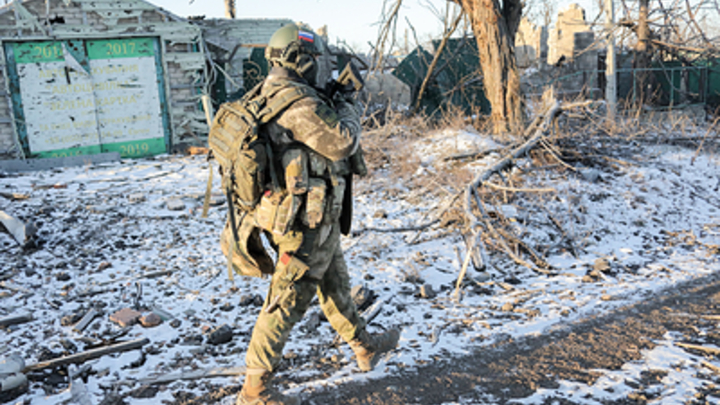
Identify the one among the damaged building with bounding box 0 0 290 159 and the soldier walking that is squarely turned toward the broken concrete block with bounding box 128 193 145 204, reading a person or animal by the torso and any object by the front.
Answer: the damaged building

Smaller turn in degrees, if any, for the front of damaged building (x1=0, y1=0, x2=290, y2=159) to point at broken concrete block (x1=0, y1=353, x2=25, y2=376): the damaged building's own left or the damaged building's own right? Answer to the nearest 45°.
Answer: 0° — it already faces it

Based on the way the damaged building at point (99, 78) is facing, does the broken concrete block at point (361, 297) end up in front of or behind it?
in front

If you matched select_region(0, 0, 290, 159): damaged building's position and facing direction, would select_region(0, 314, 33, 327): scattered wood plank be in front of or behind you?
in front

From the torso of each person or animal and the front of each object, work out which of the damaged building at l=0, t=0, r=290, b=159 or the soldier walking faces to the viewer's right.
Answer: the soldier walking

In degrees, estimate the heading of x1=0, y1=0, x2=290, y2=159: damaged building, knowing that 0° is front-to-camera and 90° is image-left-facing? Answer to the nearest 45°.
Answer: approximately 0°

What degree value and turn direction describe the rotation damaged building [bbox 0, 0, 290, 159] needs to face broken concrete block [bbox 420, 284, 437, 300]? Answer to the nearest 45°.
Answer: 0° — it already faces it

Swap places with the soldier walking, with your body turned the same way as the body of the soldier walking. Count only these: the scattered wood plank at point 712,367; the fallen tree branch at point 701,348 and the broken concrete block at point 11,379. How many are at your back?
1

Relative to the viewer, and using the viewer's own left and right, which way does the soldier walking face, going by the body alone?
facing to the right of the viewer

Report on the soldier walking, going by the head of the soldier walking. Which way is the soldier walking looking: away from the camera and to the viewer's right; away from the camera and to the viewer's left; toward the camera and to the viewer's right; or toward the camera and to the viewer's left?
away from the camera and to the viewer's right
